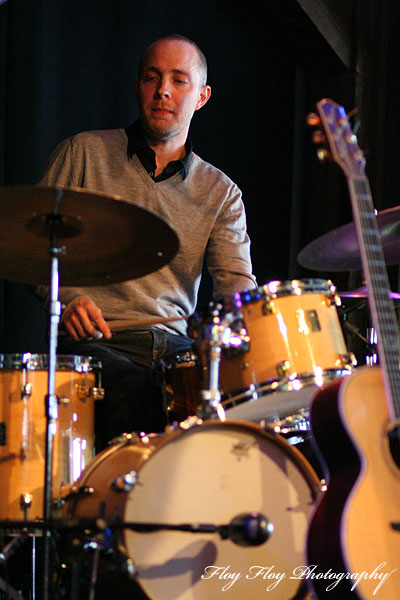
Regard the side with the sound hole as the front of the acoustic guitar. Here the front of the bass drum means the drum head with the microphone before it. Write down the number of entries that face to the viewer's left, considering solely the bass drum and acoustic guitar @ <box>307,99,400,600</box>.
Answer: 0

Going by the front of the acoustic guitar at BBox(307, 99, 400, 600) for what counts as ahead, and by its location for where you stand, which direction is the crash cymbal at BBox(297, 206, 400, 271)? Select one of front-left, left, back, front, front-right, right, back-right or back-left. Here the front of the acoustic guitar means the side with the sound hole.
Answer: back-left

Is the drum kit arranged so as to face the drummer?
no

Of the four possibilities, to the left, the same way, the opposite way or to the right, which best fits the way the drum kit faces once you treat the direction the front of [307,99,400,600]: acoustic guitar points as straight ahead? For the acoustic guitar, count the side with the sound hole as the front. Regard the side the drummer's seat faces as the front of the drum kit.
the same way

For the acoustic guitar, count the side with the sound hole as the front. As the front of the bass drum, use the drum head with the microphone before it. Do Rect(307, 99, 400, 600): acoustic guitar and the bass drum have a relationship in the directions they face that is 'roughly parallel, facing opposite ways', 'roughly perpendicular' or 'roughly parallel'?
roughly parallel

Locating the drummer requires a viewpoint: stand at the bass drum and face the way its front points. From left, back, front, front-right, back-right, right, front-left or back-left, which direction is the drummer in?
back-left

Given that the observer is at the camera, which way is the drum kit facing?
facing the viewer and to the right of the viewer

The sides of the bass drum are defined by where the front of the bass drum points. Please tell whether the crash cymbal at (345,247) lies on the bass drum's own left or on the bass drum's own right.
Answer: on the bass drum's own left

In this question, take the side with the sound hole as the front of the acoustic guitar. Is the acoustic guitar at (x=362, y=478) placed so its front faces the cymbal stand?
no

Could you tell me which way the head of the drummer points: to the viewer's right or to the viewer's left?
to the viewer's left
